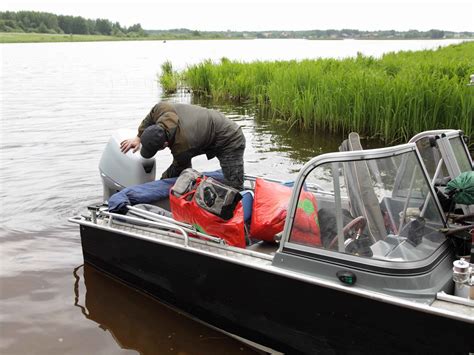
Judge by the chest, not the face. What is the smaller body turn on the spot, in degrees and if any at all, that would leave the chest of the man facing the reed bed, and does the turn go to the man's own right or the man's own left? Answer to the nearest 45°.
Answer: approximately 135° to the man's own right

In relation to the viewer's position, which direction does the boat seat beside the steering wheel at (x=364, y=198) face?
facing the viewer and to the right of the viewer

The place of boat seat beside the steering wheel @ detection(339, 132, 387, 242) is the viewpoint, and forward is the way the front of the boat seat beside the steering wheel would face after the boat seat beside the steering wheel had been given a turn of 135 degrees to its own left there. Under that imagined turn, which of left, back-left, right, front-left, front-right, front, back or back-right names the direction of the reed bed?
front

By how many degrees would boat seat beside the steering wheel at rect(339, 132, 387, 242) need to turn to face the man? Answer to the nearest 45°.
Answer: approximately 180°

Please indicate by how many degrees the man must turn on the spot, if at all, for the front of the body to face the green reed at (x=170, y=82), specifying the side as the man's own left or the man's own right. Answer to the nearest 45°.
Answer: approximately 90° to the man's own right

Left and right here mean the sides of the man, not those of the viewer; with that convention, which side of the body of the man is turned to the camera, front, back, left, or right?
left

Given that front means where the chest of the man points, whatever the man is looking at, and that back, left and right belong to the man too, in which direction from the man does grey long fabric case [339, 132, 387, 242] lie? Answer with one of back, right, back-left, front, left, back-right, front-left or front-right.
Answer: back-left

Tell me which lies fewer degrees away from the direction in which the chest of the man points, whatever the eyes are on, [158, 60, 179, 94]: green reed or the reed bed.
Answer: the green reed

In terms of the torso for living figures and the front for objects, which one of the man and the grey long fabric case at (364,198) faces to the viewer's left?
the man

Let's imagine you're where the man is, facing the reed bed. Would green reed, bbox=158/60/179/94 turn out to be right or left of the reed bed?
left

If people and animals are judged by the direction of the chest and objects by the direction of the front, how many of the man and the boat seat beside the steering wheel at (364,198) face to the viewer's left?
1
